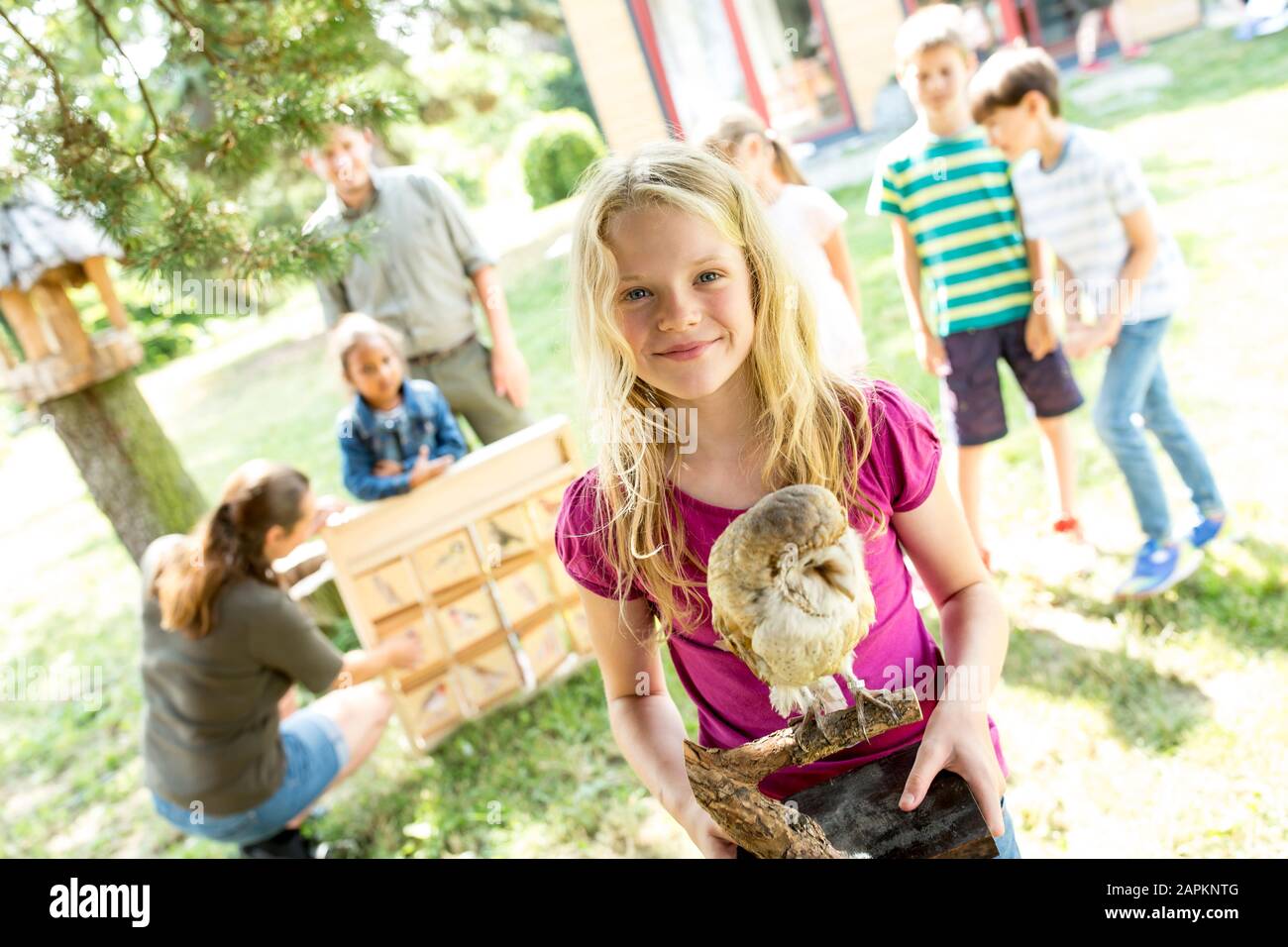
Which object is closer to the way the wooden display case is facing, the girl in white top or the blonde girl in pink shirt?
the blonde girl in pink shirt

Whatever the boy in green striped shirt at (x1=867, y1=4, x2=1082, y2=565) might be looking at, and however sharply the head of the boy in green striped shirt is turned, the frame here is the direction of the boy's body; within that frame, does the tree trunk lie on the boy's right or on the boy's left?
on the boy's right

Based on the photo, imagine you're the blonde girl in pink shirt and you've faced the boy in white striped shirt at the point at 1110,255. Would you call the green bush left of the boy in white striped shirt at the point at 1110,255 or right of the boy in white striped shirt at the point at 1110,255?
left

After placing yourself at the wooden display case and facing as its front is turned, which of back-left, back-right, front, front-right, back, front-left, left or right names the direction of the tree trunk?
back-right

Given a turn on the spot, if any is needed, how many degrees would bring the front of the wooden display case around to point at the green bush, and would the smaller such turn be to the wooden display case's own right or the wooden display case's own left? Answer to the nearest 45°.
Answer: approximately 180°

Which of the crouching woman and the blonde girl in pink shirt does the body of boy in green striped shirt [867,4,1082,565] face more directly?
the blonde girl in pink shirt
